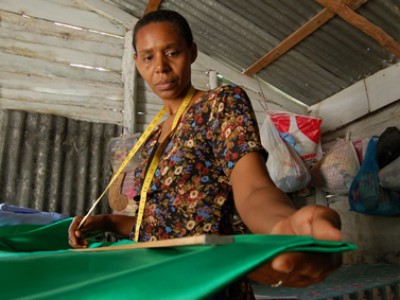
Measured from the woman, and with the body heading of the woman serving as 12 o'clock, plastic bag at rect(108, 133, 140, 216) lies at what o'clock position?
The plastic bag is roughly at 4 o'clock from the woman.

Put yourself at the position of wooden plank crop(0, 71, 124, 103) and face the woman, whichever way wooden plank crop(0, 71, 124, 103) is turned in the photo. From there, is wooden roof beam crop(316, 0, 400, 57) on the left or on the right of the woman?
left

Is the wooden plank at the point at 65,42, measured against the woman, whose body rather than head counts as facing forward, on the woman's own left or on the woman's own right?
on the woman's own right

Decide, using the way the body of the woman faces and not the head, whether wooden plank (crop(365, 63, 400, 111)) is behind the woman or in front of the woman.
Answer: behind

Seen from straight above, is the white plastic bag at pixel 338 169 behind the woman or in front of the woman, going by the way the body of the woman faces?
behind

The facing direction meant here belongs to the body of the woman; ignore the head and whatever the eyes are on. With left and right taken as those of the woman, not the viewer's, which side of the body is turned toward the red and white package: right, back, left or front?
back

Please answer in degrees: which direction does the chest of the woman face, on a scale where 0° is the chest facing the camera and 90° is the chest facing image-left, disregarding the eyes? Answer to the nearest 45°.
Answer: approximately 45°

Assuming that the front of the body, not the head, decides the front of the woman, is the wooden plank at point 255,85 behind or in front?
behind

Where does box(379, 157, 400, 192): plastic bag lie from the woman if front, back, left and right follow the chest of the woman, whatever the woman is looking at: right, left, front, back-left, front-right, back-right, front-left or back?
back

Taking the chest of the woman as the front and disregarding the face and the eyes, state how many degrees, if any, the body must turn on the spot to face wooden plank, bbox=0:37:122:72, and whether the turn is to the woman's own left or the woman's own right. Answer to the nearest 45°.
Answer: approximately 90° to the woman's own right

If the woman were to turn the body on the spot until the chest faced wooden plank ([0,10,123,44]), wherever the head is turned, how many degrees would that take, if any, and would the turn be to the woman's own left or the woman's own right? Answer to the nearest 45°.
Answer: approximately 90° to the woman's own right

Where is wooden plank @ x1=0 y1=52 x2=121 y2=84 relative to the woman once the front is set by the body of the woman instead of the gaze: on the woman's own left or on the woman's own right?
on the woman's own right
